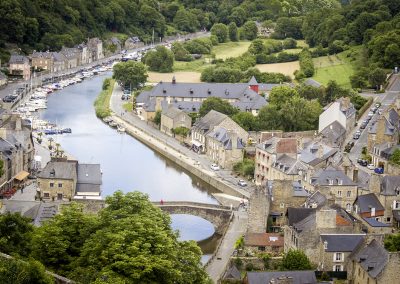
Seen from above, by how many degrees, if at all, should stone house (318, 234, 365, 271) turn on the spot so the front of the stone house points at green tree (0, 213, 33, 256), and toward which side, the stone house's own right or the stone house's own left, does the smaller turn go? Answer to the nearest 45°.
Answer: approximately 45° to the stone house's own right

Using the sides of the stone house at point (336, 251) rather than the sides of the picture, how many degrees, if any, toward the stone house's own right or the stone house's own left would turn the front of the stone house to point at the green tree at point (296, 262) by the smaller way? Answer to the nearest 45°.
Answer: approximately 45° to the stone house's own right

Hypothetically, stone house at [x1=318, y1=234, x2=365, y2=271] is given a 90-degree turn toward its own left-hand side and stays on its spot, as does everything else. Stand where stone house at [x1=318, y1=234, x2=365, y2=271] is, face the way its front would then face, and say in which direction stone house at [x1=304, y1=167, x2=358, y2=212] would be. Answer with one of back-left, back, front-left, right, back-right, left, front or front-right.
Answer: left

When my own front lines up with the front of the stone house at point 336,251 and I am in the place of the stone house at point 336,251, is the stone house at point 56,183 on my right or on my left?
on my right

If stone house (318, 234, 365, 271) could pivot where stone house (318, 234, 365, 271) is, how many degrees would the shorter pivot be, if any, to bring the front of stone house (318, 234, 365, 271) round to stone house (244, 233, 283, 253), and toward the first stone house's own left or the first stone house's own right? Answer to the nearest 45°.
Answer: approximately 135° to the first stone house's own right

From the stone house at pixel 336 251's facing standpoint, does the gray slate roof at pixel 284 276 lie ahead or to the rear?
ahead

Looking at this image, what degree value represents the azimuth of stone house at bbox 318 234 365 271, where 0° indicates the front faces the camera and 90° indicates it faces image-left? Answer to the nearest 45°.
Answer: approximately 0°

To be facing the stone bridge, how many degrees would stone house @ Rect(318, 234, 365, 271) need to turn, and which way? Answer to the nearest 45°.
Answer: approximately 135° to its right

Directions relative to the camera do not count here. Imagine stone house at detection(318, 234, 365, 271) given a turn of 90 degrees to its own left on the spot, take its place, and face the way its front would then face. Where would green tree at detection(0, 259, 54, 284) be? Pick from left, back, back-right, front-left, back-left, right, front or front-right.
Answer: back-right
